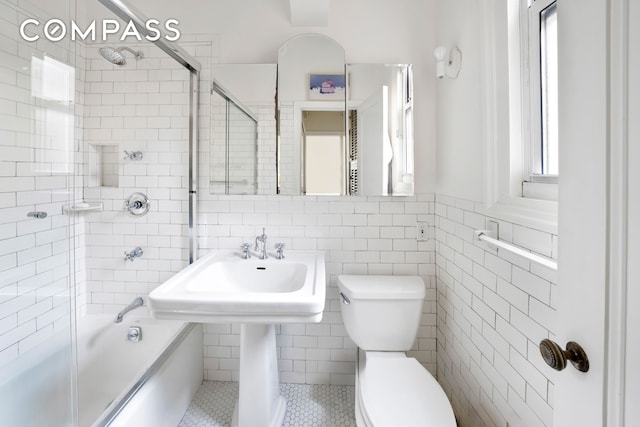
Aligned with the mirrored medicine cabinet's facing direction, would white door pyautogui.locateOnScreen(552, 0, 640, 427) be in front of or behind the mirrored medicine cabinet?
in front

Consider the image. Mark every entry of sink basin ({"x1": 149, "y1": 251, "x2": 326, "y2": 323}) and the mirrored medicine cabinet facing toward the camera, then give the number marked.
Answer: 2

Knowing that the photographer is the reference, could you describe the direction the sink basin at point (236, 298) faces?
facing the viewer

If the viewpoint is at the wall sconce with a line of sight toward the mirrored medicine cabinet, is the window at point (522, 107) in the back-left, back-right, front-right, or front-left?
back-left

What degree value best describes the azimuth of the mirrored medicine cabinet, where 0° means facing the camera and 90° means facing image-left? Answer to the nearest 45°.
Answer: approximately 0°
